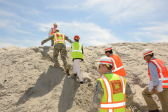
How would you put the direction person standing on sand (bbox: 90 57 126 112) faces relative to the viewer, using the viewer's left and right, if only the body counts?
facing away from the viewer and to the left of the viewer

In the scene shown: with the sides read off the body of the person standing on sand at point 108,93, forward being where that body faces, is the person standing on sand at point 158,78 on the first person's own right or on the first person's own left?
on the first person's own right

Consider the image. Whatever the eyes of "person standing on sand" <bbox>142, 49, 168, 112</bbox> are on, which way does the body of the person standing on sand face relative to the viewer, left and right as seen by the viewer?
facing to the left of the viewer
